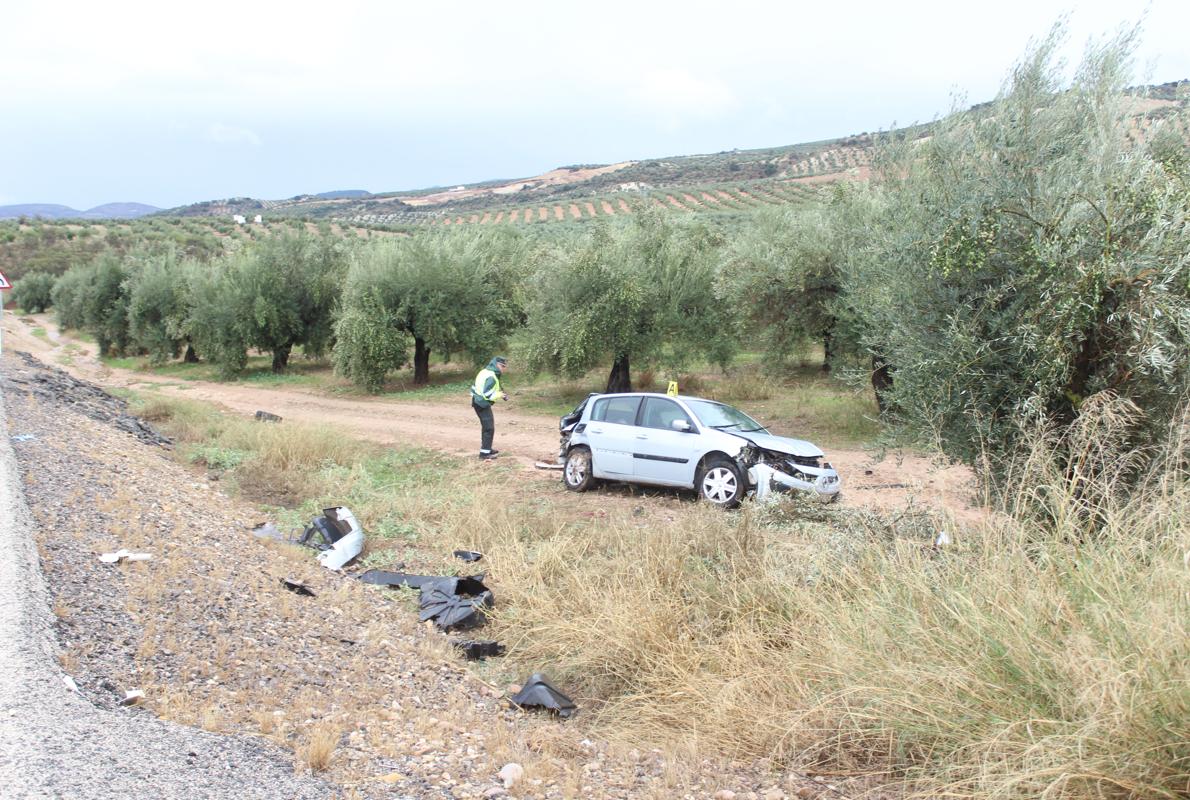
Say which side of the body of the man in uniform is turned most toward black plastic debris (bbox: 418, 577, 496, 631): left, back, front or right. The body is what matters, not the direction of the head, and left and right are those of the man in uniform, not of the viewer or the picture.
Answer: right

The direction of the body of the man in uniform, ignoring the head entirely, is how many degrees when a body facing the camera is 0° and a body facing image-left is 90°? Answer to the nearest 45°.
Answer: approximately 270°

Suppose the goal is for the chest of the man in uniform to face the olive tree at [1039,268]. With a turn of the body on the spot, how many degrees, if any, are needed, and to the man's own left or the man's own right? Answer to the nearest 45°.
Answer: approximately 45° to the man's own right

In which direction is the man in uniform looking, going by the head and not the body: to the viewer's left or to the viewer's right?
to the viewer's right

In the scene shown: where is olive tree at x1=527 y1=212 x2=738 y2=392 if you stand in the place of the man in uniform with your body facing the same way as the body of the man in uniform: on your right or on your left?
on your left

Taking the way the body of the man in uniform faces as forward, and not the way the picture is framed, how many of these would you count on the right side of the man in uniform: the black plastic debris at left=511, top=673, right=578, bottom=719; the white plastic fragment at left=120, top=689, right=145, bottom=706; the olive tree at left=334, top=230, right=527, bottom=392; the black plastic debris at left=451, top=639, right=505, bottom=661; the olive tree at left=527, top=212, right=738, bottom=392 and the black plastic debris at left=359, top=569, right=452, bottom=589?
4

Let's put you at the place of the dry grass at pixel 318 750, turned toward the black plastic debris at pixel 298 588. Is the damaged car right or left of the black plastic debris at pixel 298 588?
right

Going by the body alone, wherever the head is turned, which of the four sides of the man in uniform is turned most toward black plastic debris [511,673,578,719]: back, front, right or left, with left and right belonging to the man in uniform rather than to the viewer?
right

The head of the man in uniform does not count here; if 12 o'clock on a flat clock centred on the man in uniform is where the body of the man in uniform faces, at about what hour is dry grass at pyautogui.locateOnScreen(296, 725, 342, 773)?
The dry grass is roughly at 3 o'clock from the man in uniform.

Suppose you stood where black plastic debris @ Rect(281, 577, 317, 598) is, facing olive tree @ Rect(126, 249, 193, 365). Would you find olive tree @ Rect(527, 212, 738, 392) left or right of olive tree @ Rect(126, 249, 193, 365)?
right

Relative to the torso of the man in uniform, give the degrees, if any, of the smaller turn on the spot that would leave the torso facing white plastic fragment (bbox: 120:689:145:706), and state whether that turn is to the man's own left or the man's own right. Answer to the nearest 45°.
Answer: approximately 90° to the man's own right

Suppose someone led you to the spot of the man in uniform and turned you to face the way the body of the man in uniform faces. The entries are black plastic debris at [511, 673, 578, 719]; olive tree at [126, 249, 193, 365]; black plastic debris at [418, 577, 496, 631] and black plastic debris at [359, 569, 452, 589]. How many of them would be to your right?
3

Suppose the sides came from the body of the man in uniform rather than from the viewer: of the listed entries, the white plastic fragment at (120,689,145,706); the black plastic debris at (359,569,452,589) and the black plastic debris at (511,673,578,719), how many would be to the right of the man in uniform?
3

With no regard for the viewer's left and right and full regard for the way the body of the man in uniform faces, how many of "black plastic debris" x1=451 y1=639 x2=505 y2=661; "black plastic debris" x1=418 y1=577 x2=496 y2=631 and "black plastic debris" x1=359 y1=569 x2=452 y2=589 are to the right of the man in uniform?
3

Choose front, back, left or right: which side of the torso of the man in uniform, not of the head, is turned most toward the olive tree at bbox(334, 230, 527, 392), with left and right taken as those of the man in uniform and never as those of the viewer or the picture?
left
